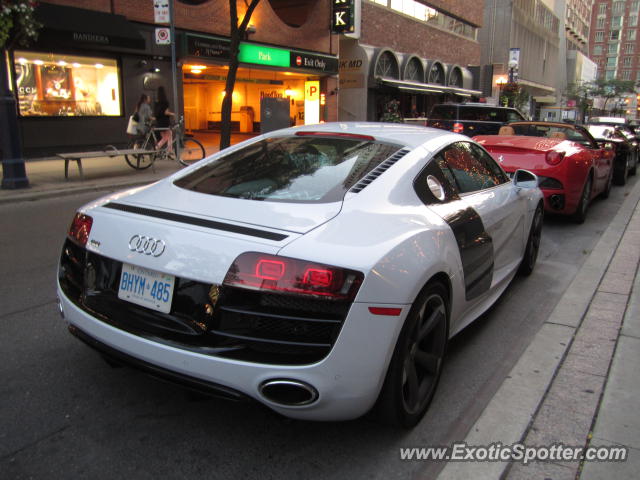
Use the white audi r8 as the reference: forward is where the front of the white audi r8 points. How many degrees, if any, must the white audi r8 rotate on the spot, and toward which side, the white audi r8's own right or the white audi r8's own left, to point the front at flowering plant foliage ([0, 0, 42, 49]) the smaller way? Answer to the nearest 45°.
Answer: approximately 90° to the white audi r8's own left

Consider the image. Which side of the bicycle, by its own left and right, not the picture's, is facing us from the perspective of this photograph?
right

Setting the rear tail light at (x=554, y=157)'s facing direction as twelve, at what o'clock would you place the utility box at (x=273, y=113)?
The utility box is roughly at 3 o'clock from the rear tail light.

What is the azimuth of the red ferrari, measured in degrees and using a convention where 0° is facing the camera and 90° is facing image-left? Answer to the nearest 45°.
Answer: approximately 225°

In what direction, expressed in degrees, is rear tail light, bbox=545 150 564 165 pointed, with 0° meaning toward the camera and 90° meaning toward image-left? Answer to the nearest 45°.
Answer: approximately 45°

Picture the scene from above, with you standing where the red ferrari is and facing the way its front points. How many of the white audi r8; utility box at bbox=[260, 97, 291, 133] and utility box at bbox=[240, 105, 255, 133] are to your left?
2
